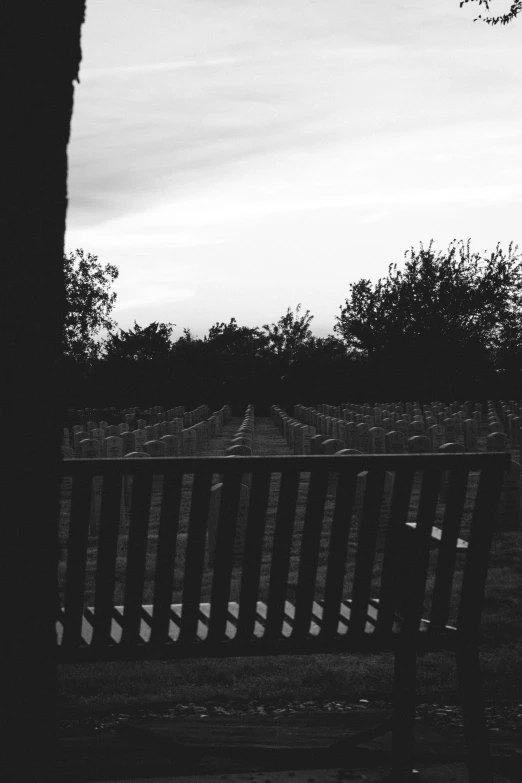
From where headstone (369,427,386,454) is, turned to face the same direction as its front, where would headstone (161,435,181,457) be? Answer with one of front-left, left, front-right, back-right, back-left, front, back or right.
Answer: right

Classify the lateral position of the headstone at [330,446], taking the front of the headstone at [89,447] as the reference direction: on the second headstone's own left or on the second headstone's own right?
on the second headstone's own left

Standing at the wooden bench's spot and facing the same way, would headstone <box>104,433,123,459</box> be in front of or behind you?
in front

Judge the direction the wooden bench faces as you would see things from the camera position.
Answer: facing away from the viewer

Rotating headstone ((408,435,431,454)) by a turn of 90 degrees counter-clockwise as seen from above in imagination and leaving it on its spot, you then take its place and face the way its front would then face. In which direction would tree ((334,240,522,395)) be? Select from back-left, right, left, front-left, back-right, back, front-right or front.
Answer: left

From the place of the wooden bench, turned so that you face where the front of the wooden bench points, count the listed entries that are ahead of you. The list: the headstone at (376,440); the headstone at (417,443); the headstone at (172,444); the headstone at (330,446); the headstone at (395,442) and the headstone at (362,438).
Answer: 6

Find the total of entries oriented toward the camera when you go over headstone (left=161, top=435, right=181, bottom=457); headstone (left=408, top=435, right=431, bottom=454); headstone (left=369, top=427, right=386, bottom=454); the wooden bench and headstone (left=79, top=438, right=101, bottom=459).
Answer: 4

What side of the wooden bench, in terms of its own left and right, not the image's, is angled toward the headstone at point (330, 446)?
front

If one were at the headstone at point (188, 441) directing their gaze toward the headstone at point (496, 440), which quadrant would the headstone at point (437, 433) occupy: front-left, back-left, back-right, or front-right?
front-left

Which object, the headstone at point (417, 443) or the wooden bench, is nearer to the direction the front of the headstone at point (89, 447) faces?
the wooden bench

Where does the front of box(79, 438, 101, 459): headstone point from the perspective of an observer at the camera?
facing the viewer

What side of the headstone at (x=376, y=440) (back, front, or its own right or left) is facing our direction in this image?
front
